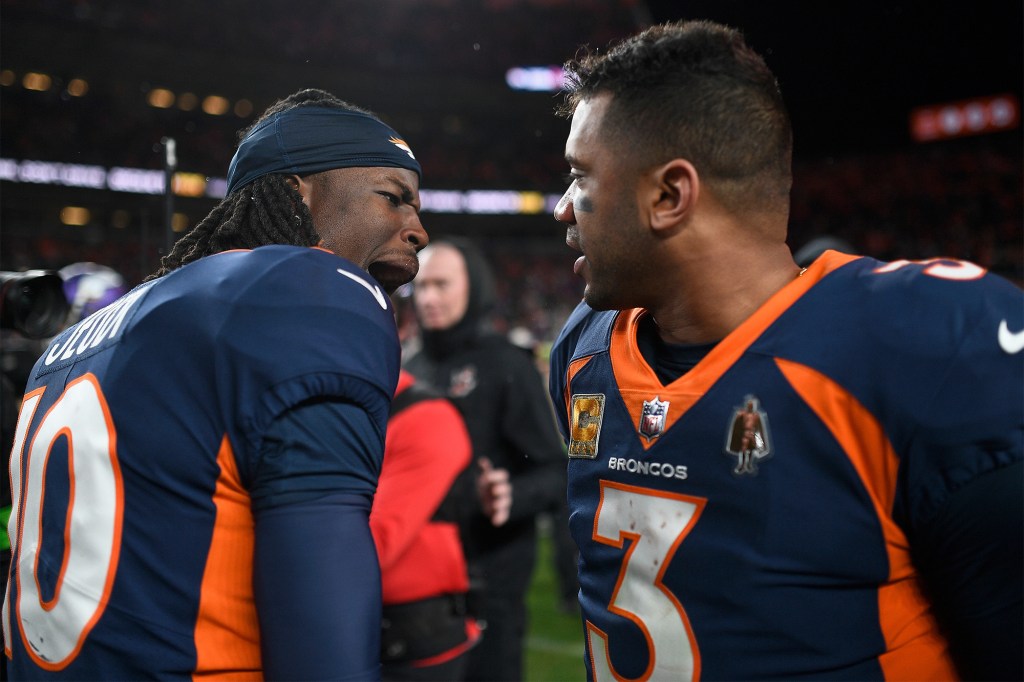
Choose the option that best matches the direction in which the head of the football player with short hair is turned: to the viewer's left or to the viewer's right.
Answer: to the viewer's left

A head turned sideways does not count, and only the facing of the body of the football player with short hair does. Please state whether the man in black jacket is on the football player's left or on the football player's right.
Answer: on the football player's right

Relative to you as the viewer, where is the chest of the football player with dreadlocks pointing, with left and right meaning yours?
facing away from the viewer and to the right of the viewer

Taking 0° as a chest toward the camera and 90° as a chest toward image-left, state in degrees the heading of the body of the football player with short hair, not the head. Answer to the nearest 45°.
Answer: approximately 45°

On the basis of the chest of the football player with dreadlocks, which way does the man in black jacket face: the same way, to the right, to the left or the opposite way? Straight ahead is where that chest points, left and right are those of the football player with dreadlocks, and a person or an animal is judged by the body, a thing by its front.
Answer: the opposite way

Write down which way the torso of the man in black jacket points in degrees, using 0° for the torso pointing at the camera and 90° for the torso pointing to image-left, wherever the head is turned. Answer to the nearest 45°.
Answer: approximately 45°
